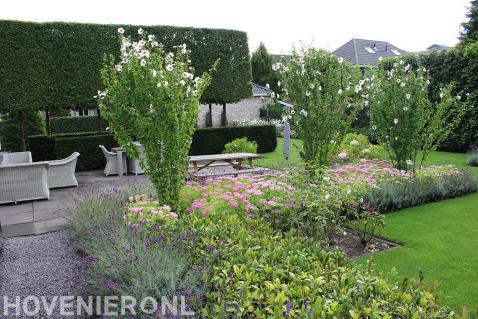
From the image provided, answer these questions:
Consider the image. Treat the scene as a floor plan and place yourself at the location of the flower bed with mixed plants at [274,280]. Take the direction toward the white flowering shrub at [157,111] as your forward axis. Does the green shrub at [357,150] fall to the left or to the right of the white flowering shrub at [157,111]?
right

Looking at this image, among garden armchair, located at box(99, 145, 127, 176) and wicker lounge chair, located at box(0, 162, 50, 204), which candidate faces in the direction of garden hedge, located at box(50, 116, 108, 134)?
the wicker lounge chair

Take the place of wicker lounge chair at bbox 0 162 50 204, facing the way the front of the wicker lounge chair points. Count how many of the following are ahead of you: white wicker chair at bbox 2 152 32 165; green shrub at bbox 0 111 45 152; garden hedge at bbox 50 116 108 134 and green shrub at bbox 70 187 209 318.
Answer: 3

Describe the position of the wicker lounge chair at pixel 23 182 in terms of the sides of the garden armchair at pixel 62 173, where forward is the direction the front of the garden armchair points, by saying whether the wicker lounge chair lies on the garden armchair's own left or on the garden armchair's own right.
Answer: on the garden armchair's own left

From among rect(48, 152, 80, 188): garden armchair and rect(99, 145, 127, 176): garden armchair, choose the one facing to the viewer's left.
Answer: rect(48, 152, 80, 188): garden armchair

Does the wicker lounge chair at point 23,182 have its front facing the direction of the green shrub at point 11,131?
yes

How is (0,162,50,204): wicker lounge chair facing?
away from the camera

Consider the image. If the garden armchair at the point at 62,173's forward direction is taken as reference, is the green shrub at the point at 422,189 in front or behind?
behind

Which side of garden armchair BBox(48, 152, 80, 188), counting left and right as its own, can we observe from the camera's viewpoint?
left

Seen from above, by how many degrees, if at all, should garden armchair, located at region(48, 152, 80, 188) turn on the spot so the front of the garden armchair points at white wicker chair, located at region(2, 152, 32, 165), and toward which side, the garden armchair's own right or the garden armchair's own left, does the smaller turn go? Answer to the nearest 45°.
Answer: approximately 45° to the garden armchair's own right

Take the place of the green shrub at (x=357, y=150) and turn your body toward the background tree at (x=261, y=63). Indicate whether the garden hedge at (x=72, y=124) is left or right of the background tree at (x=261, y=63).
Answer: left
